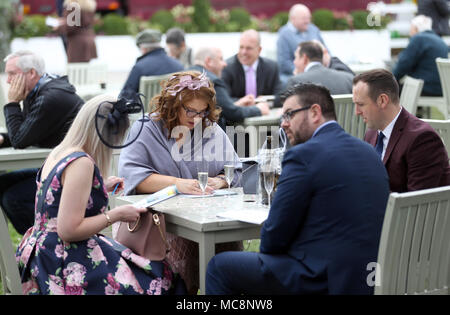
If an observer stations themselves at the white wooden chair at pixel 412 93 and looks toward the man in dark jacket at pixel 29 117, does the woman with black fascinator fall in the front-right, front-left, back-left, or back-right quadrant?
front-left

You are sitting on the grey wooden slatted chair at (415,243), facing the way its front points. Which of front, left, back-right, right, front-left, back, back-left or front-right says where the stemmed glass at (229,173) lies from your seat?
front

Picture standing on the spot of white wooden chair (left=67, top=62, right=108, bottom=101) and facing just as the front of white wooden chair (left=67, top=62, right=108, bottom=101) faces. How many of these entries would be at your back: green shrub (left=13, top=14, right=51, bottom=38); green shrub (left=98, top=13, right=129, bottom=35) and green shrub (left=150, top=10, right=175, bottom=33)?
3

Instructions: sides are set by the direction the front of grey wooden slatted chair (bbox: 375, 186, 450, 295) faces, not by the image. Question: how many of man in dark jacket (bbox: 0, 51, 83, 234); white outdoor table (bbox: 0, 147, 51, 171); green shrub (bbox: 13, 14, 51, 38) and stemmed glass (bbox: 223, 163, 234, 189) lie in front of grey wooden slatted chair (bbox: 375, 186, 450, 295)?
4

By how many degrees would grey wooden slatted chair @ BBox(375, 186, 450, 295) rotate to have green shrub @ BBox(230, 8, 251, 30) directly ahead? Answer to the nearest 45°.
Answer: approximately 45° to its right

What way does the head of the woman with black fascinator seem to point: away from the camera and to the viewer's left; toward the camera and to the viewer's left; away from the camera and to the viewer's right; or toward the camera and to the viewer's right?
away from the camera and to the viewer's right

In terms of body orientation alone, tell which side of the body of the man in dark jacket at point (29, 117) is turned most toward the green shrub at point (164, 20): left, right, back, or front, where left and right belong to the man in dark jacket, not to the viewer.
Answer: right

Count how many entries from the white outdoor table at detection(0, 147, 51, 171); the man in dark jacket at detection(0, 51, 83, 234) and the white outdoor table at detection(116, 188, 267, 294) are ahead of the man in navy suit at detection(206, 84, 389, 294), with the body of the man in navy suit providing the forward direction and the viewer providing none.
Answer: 3

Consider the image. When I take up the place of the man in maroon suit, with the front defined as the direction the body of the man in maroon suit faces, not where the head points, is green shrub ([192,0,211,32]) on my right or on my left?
on my right

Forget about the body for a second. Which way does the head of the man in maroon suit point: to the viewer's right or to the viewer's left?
to the viewer's left

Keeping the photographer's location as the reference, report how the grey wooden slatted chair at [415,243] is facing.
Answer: facing away from the viewer and to the left of the viewer

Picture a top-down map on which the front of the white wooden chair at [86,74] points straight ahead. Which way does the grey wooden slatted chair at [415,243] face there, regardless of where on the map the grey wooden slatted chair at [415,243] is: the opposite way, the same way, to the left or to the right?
the opposite way

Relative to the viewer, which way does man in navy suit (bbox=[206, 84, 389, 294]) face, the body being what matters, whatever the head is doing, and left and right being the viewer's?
facing away from the viewer and to the left of the viewer

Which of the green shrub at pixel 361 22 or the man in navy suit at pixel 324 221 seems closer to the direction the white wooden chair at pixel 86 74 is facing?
the man in navy suit

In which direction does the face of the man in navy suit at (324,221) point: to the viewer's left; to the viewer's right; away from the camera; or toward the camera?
to the viewer's left
